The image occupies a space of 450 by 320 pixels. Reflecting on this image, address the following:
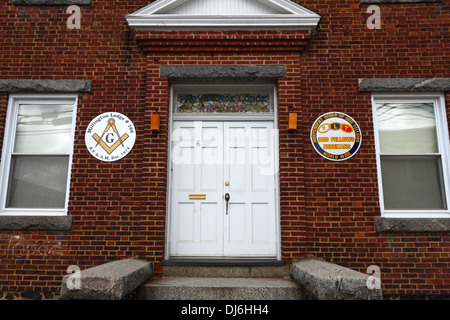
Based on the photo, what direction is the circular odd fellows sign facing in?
toward the camera

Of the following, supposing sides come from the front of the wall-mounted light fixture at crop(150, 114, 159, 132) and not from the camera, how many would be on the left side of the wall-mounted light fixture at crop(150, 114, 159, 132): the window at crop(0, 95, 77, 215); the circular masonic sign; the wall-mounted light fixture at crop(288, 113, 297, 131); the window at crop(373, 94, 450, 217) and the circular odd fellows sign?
3

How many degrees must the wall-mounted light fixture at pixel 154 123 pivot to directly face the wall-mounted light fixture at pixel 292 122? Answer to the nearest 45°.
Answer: approximately 90° to its left

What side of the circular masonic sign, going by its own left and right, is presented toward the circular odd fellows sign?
left

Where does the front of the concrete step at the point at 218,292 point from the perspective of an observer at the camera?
facing the viewer

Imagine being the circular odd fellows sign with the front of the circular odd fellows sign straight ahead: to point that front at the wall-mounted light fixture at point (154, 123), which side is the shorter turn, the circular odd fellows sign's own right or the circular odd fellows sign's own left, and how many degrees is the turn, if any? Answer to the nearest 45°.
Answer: approximately 90° to the circular odd fellows sign's own right

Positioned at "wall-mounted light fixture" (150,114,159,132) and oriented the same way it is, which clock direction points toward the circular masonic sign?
The circular masonic sign is roughly at 4 o'clock from the wall-mounted light fixture.

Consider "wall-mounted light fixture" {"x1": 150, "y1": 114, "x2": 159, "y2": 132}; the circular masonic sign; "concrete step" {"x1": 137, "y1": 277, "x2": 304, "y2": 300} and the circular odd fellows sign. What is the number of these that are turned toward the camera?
4
